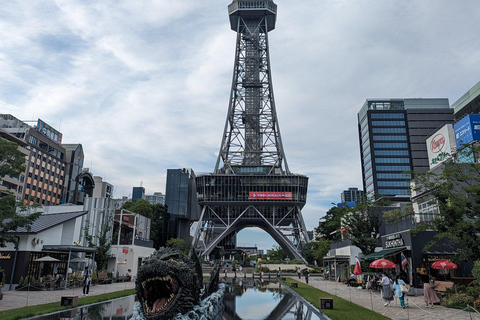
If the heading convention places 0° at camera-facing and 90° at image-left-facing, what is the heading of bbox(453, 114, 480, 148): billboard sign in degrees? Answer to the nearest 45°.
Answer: approximately 45°

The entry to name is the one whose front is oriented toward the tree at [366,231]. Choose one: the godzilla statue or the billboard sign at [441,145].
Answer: the billboard sign

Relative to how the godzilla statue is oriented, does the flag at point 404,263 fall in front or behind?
behind

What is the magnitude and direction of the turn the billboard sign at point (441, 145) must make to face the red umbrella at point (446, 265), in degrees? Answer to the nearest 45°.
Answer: approximately 45° to its left

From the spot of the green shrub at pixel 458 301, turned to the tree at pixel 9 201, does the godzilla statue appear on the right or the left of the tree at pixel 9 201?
left

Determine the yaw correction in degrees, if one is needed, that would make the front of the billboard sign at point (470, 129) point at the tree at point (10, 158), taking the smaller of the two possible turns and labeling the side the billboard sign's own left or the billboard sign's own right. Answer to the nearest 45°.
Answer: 0° — it already faces it

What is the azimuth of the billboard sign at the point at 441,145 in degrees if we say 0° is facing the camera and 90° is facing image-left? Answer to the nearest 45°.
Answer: approximately 45°

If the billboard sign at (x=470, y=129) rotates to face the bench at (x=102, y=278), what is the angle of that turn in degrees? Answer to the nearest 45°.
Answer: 0° — it already faces it

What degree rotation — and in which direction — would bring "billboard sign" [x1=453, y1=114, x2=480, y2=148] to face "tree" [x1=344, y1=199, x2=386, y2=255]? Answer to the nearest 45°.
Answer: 0° — it already faces it

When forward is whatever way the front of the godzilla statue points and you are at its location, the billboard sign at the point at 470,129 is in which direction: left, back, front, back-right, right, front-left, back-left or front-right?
back
